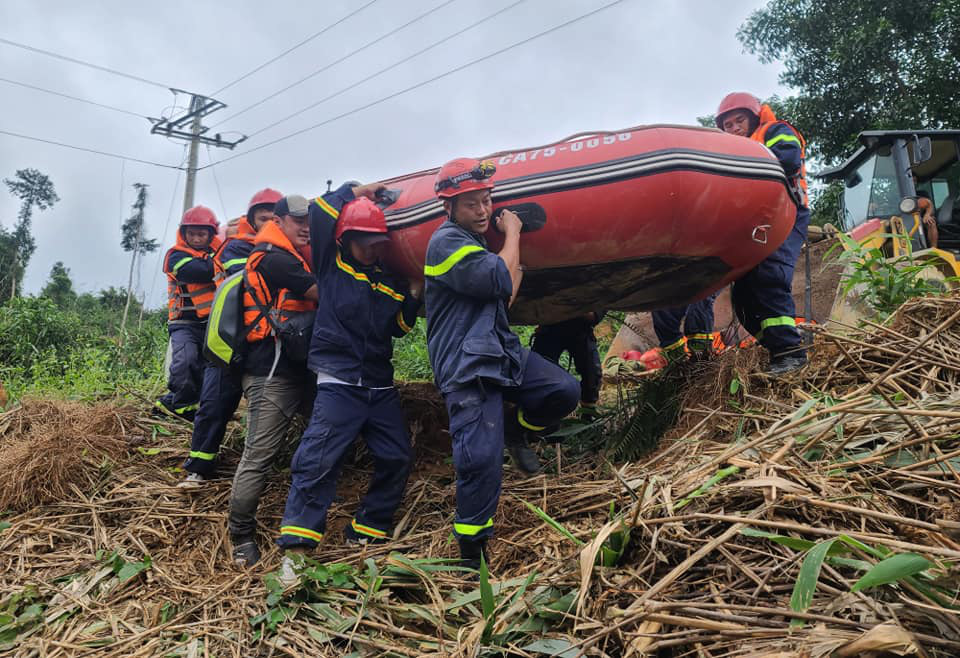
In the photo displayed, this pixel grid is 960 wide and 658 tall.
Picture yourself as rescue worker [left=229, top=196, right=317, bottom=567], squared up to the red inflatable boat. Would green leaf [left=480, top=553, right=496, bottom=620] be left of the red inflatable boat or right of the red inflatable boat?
right

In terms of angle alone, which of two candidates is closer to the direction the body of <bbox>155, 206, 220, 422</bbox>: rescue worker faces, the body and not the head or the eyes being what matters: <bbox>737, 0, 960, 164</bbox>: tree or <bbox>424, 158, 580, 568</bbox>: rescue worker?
the rescue worker

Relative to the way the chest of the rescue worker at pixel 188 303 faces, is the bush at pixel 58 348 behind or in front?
behind

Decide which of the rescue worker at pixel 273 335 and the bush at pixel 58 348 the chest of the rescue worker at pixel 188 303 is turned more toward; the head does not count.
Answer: the rescue worker

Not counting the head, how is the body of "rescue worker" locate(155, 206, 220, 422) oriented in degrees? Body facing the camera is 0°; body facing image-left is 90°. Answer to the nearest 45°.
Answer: approximately 315°
